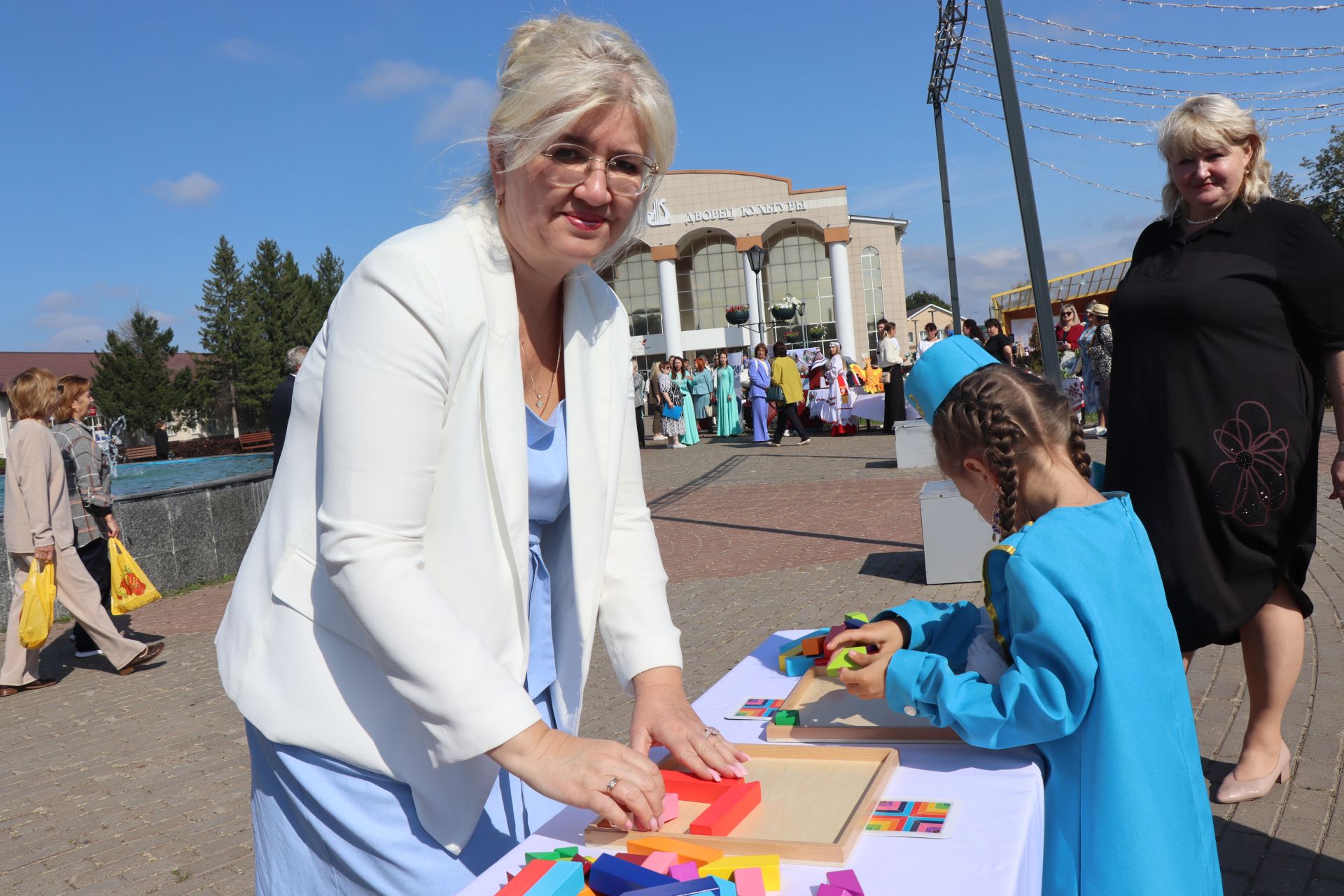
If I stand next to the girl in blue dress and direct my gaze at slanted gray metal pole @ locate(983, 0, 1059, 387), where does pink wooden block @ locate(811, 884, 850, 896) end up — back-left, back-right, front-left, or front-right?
back-left

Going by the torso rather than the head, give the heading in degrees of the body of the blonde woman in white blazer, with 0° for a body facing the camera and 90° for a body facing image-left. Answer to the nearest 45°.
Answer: approximately 315°

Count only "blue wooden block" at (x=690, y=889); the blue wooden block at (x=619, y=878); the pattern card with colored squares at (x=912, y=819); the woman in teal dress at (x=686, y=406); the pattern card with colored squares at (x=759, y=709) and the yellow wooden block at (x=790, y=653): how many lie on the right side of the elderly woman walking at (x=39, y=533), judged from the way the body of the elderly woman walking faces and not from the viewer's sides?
5

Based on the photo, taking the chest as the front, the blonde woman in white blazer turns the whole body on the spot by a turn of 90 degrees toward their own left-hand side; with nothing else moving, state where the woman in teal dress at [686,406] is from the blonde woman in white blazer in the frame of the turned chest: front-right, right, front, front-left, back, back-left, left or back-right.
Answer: front-left

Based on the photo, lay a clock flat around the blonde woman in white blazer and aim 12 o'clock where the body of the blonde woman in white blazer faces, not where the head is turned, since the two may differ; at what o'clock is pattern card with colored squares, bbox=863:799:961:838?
The pattern card with colored squares is roughly at 11 o'clock from the blonde woman in white blazer.

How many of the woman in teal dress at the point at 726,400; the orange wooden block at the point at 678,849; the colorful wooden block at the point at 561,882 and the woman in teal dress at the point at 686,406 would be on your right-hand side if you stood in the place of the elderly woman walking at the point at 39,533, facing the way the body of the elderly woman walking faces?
2

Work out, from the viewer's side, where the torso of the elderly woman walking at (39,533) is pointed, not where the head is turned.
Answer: to the viewer's right
